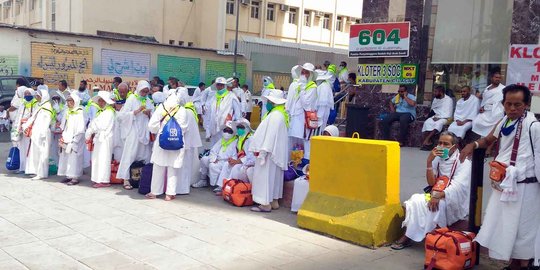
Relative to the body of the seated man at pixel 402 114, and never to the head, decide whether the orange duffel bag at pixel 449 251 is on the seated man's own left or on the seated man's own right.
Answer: on the seated man's own left

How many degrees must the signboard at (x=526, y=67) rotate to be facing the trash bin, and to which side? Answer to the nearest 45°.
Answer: approximately 135° to its right

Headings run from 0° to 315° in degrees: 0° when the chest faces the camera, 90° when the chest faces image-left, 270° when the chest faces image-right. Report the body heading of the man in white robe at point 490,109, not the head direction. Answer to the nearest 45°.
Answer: approximately 45°

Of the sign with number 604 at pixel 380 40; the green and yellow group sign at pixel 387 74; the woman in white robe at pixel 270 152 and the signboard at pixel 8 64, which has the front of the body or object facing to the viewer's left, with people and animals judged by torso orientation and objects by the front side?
the woman in white robe

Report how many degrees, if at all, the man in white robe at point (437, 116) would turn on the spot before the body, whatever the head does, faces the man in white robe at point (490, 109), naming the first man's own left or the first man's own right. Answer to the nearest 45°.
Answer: approximately 90° to the first man's own left

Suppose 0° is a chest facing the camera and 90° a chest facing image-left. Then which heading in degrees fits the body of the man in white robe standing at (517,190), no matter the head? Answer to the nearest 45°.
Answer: approximately 45°

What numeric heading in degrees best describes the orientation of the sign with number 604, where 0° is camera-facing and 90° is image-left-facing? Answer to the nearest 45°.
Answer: approximately 0°

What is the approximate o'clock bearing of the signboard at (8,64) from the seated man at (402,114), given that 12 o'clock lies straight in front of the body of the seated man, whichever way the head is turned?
The signboard is roughly at 2 o'clock from the seated man.

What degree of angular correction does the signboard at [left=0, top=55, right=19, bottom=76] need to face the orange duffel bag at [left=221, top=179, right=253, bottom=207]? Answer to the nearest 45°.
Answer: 0° — it already faces it
